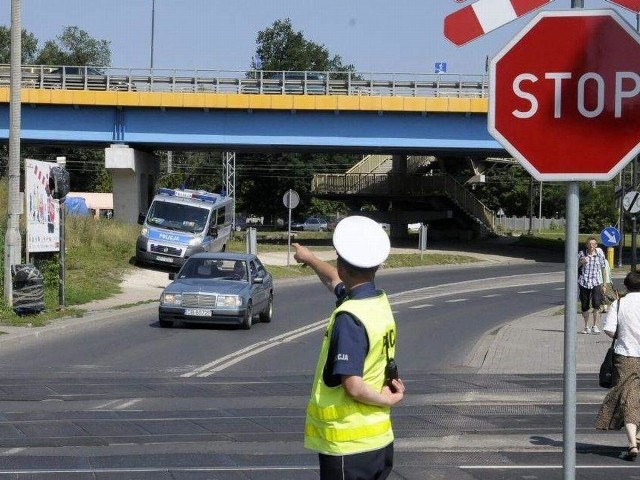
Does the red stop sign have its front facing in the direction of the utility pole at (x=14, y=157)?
no

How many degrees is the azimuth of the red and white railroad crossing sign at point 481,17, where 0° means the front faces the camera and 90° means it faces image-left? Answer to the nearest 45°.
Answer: approximately 0°

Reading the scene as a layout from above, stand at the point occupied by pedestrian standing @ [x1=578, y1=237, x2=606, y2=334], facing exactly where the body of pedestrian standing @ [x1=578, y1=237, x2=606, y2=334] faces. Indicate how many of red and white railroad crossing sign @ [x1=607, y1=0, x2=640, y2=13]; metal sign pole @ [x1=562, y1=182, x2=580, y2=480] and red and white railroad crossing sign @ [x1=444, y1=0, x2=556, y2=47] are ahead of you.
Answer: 3

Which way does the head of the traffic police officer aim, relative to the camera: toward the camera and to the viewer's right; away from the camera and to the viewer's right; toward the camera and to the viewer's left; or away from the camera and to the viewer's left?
away from the camera and to the viewer's left

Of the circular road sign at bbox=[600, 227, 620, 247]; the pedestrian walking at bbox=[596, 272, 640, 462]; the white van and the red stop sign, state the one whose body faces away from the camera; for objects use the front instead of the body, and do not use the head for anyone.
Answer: the pedestrian walking

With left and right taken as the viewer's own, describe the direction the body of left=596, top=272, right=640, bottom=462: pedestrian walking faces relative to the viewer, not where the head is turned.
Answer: facing away from the viewer

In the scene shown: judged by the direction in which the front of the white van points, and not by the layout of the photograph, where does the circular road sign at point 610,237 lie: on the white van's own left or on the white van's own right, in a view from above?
on the white van's own left

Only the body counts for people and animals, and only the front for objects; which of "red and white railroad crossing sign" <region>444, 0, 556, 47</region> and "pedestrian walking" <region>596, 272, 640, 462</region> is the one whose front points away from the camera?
the pedestrian walking

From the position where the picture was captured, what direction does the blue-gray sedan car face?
facing the viewer and to the left of the viewer

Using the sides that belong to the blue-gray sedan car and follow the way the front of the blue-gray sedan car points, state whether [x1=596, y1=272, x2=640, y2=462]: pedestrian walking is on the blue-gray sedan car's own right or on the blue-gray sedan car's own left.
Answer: on the blue-gray sedan car's own left

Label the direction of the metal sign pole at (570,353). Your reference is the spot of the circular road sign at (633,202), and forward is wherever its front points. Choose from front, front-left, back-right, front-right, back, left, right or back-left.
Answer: front

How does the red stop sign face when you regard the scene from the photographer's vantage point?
facing the viewer

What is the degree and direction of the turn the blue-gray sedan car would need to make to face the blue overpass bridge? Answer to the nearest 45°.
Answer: approximately 135° to its right

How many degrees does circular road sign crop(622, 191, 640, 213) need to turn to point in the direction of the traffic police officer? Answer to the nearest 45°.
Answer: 0° — it already faces them

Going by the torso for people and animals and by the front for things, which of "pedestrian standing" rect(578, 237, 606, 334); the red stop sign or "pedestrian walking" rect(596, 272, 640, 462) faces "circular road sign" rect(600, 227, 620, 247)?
"pedestrian walking" rect(596, 272, 640, 462)

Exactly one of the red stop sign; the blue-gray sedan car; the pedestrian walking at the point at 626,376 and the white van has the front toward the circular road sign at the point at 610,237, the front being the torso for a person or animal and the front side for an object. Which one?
the pedestrian walking

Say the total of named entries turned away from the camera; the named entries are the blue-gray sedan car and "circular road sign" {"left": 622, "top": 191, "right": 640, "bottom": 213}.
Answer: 0

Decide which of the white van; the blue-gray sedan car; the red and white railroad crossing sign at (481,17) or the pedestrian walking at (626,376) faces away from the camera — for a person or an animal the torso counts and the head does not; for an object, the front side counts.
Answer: the pedestrian walking

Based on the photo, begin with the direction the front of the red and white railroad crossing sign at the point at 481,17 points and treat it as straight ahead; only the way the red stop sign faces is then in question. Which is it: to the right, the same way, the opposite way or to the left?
the same way

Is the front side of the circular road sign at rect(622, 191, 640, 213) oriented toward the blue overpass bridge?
no

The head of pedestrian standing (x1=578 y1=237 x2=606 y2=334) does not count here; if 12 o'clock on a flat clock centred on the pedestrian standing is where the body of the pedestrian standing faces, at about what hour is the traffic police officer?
The traffic police officer is roughly at 12 o'clock from the pedestrian standing.

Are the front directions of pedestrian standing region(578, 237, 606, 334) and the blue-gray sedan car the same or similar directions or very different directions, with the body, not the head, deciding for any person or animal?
same or similar directions

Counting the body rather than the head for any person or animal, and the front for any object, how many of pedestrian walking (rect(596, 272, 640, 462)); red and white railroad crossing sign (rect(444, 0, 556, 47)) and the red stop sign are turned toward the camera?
2
